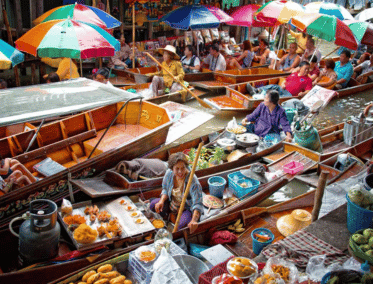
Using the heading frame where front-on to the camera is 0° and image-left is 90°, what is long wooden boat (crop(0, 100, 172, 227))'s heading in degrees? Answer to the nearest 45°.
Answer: approximately 225°

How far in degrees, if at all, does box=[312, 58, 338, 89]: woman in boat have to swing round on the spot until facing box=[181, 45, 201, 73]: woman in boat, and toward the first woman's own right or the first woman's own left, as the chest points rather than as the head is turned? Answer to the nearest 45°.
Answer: approximately 45° to the first woman's own right

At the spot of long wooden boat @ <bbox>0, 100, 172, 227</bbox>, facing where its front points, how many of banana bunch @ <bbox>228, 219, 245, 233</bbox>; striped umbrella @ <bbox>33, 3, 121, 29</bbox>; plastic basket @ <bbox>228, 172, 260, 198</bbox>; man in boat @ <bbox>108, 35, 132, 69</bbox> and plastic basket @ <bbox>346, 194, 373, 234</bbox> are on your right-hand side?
3

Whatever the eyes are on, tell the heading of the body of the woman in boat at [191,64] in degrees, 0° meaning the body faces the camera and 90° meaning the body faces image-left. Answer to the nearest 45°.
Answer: approximately 45°

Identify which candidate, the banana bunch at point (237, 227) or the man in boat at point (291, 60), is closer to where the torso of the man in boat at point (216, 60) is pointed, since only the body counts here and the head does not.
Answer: the banana bunch

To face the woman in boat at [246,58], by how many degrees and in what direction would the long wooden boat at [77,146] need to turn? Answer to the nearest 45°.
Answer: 0° — it already faces them

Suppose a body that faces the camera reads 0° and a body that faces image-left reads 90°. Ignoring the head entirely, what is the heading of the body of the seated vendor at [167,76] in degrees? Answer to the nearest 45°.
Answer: approximately 45°
